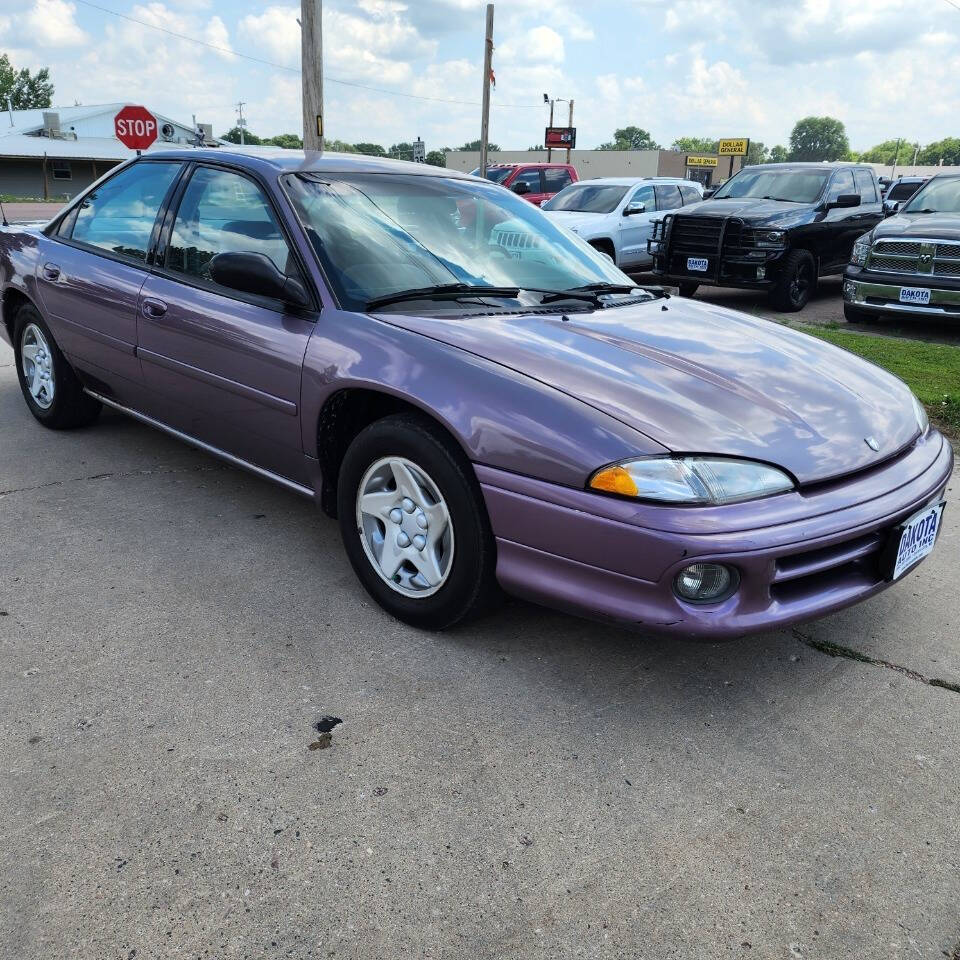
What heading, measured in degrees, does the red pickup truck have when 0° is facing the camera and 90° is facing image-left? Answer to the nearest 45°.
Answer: approximately 45°

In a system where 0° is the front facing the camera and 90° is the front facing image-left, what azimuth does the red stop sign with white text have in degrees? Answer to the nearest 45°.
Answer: approximately 0°

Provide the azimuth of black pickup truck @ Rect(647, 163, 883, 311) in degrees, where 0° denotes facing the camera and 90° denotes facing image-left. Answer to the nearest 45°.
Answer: approximately 45°

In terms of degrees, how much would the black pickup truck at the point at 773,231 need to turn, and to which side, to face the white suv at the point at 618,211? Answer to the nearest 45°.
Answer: approximately 90° to its right

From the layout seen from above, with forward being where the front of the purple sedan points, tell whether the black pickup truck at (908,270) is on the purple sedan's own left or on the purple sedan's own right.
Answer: on the purple sedan's own left

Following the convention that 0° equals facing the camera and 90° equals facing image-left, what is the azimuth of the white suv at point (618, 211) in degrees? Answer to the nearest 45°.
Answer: approximately 45°

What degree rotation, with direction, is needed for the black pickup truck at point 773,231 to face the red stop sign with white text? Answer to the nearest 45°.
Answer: approximately 45° to its right

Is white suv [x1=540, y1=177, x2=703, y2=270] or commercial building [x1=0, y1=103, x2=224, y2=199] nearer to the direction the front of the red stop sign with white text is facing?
the white suv

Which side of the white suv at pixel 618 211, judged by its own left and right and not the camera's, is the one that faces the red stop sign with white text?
front

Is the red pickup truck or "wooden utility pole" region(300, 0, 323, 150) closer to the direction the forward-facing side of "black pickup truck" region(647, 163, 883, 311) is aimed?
the wooden utility pole
